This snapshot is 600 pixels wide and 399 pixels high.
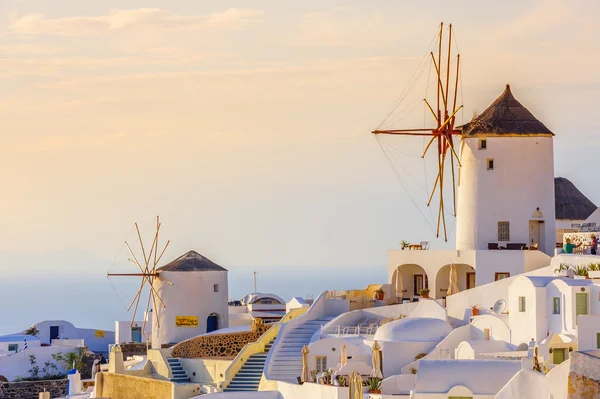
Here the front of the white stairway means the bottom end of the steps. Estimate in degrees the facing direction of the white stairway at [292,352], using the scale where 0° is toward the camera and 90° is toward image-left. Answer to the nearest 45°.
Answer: approximately 0°

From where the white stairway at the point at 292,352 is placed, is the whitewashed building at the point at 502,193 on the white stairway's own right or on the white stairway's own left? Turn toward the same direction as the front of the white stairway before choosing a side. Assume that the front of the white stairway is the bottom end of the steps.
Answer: on the white stairway's own left

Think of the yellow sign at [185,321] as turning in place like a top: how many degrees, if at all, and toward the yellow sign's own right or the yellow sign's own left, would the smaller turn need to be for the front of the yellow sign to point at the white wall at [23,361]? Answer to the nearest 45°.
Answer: approximately 135° to the yellow sign's own right

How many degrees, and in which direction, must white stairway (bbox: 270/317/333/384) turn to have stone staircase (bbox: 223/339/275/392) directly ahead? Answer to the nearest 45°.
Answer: approximately 90° to its right

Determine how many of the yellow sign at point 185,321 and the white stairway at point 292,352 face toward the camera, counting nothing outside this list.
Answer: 2

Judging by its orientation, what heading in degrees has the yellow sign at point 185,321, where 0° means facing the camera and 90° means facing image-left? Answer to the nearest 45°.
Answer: approximately 0°

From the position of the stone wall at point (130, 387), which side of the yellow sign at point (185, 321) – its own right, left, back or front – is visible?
front

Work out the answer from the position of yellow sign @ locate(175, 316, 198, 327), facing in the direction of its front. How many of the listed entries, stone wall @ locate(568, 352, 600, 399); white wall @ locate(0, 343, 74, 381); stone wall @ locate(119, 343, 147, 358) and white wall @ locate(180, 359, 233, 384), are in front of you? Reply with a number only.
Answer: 2
